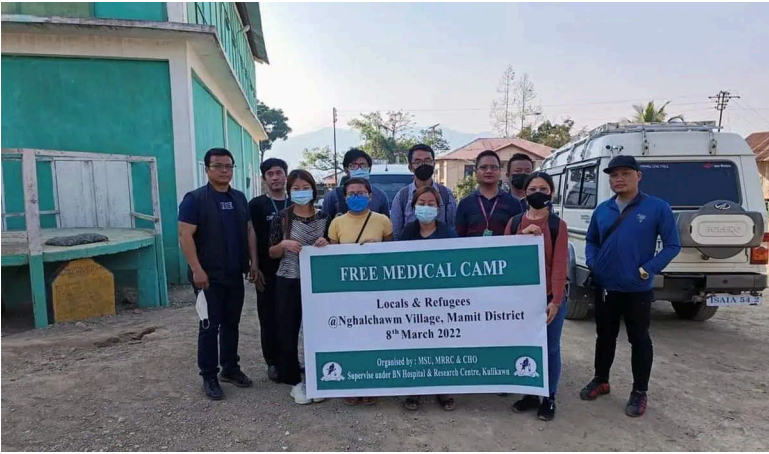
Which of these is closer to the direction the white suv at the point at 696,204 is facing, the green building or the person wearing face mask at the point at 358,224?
the green building

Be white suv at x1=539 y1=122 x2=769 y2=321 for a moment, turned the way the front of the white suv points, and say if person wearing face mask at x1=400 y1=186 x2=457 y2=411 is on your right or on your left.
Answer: on your left

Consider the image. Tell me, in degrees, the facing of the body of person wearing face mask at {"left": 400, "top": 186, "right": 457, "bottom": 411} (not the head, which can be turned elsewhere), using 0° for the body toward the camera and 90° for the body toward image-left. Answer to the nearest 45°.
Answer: approximately 0°

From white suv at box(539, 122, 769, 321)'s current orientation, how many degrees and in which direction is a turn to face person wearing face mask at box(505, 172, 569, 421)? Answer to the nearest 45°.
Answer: approximately 135° to its left

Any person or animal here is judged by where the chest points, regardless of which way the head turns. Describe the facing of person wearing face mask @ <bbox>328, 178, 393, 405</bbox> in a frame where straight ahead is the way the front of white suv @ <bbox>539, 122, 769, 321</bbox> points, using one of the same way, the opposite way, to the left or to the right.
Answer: the opposite way

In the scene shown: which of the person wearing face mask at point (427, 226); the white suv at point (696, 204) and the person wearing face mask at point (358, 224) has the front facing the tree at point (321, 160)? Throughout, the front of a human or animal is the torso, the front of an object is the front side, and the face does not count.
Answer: the white suv

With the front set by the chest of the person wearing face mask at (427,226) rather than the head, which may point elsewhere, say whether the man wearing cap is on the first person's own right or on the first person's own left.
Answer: on the first person's own left

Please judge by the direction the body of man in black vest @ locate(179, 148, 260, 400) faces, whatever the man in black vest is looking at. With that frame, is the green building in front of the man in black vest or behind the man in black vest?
behind

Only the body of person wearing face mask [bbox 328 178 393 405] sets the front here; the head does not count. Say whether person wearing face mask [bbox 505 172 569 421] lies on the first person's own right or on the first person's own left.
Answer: on the first person's own left

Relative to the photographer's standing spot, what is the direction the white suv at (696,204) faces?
facing away from the viewer and to the left of the viewer

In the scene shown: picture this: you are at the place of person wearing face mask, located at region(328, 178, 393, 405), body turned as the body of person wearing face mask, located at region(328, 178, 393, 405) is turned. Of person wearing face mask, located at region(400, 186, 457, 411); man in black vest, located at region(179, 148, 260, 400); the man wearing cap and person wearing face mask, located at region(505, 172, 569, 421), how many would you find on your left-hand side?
3
